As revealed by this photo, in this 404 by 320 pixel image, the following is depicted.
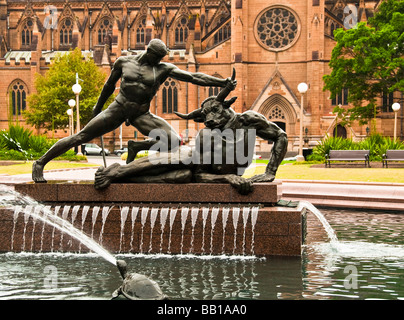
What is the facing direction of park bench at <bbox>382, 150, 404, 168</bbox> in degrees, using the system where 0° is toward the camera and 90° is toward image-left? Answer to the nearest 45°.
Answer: approximately 0°

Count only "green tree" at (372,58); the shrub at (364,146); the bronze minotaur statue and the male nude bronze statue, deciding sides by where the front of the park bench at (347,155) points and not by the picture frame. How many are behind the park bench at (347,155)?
2

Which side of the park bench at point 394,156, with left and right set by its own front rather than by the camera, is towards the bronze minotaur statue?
front

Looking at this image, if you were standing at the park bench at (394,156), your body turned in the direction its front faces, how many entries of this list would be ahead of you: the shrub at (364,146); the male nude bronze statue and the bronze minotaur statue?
2

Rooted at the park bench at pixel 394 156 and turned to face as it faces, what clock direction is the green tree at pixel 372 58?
The green tree is roughly at 6 o'clock from the park bench.

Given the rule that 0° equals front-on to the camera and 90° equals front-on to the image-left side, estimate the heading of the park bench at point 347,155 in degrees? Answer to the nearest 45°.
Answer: approximately 0°

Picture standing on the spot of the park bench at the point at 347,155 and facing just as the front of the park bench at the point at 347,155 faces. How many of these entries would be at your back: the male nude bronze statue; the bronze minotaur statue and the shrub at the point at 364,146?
1

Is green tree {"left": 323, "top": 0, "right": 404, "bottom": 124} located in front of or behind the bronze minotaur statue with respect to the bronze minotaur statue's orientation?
behind

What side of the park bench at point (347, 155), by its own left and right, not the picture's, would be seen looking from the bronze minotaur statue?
front
